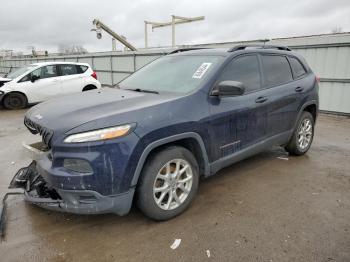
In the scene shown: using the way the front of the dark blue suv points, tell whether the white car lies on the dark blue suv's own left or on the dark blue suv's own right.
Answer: on the dark blue suv's own right
